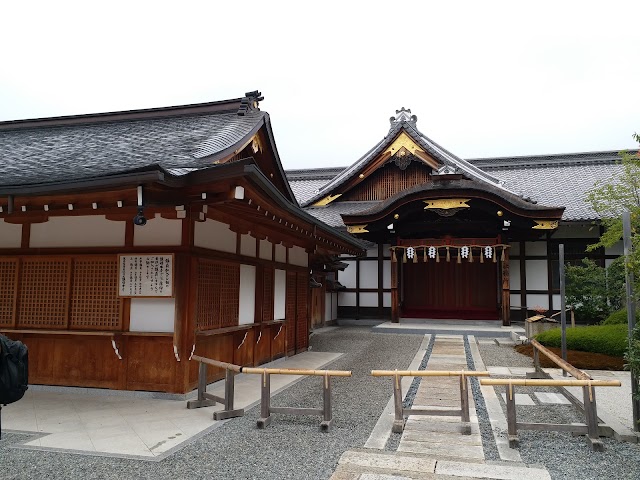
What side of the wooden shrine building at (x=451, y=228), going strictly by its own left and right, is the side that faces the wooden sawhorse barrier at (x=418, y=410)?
front

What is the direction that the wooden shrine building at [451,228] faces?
toward the camera

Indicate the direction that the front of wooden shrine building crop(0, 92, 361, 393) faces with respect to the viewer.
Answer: facing the viewer

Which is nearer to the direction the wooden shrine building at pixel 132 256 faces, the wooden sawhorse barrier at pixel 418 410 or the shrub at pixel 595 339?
the wooden sawhorse barrier

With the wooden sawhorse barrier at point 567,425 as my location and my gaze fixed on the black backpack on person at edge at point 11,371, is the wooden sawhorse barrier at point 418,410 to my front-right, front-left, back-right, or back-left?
front-right

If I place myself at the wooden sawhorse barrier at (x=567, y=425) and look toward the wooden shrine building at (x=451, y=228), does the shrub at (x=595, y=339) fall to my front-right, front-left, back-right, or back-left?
front-right

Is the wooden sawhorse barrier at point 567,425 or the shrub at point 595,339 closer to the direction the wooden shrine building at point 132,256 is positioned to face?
the wooden sawhorse barrier

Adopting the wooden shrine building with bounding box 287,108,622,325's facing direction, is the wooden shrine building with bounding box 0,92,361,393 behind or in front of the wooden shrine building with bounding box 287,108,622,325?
in front

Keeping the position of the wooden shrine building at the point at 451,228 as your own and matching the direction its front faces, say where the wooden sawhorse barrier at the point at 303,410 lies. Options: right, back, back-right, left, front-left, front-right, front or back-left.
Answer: front

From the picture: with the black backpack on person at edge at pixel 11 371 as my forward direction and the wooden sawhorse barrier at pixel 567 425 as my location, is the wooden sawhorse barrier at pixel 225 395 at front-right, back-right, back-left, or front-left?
front-right

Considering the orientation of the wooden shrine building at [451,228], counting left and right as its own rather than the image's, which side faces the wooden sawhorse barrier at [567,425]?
front

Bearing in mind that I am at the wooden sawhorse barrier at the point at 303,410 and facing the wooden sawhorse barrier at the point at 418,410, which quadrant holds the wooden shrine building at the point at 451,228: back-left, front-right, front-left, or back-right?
front-left

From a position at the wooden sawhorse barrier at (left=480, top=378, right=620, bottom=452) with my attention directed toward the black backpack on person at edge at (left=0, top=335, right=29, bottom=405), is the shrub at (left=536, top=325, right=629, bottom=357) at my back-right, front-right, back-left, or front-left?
back-right

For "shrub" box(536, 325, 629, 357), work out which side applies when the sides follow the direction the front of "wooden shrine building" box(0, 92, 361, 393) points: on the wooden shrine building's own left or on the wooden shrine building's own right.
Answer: on the wooden shrine building's own left
